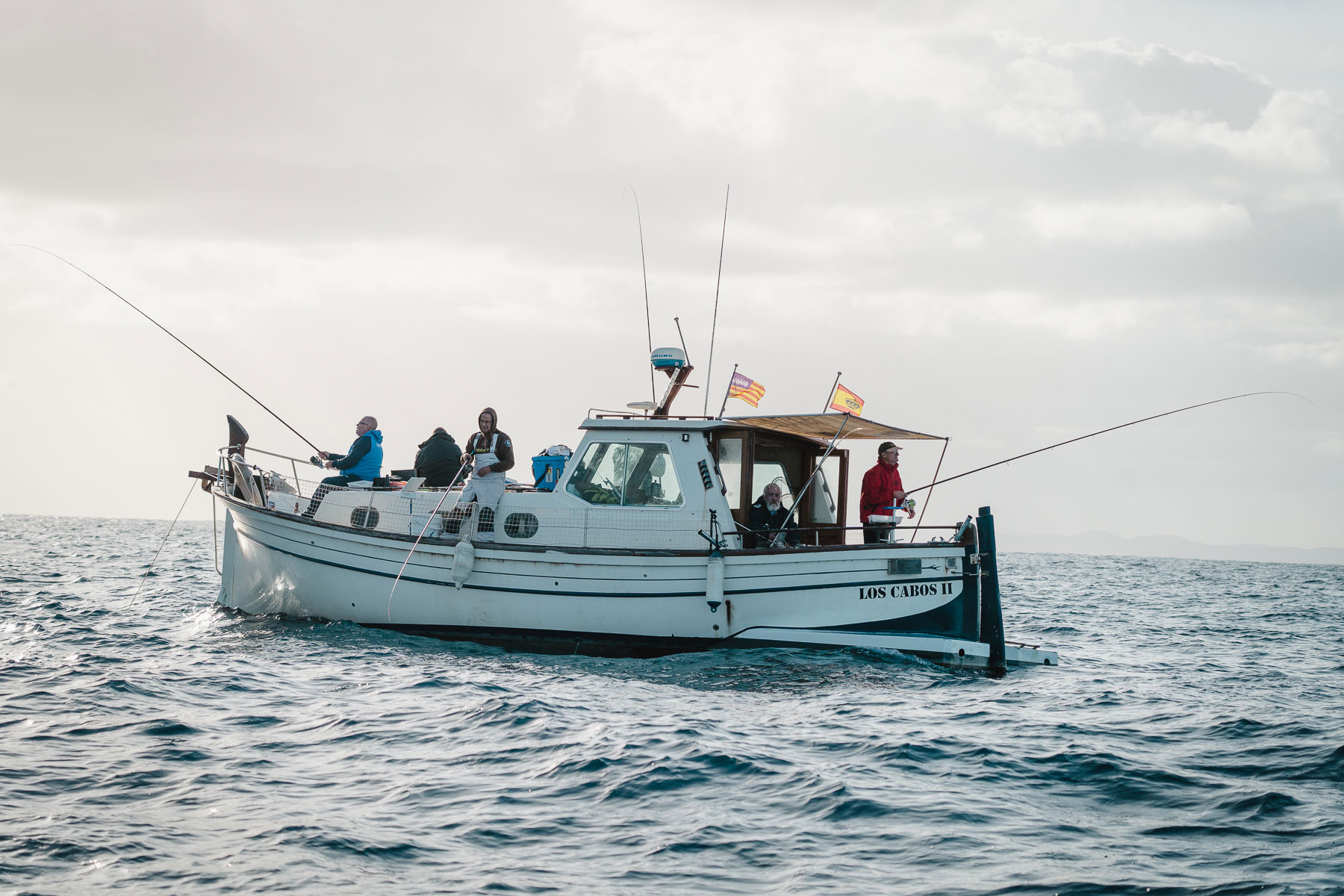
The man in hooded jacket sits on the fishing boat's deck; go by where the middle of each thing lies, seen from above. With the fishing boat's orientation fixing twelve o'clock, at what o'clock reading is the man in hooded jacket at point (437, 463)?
The man in hooded jacket is roughly at 1 o'clock from the fishing boat.

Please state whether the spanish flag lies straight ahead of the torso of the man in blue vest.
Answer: no

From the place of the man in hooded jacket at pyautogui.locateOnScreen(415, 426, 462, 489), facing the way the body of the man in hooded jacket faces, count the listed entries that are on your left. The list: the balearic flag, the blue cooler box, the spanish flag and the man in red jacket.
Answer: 0

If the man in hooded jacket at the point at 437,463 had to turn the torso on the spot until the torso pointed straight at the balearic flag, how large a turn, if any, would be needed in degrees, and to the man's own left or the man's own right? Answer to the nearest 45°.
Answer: approximately 135° to the man's own right

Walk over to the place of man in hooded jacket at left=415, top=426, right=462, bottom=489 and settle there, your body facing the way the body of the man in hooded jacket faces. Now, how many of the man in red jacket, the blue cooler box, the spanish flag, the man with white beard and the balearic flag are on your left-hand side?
0

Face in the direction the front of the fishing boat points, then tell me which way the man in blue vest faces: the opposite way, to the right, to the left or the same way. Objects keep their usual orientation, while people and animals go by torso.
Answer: the same way

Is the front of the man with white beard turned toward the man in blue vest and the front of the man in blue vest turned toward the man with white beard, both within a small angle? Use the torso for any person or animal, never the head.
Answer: no

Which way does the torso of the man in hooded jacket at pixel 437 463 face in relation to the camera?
away from the camera

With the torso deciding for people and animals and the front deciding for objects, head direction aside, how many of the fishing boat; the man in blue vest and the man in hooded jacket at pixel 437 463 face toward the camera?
0

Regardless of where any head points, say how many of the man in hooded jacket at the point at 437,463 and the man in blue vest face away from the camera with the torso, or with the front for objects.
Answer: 1

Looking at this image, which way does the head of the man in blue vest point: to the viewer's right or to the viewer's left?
to the viewer's left

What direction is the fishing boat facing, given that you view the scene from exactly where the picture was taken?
facing to the left of the viewer

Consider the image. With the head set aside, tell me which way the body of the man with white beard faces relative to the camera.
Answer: toward the camera

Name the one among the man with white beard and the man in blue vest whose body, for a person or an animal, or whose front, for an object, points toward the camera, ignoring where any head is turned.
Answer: the man with white beard

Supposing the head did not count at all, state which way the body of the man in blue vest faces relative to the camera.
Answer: to the viewer's left

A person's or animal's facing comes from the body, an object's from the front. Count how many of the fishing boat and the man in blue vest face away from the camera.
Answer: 0

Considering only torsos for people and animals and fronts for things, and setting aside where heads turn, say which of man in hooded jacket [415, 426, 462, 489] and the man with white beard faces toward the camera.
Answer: the man with white beard

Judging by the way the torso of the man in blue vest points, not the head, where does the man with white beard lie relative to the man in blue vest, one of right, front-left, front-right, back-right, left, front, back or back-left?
back-left

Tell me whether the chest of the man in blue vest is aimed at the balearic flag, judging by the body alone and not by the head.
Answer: no

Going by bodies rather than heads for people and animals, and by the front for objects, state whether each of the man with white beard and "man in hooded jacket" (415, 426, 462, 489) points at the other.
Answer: no
